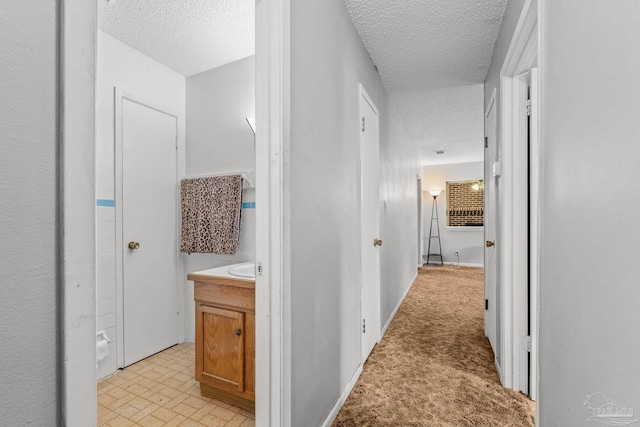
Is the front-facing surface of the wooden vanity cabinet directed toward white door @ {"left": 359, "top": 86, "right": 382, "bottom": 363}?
no

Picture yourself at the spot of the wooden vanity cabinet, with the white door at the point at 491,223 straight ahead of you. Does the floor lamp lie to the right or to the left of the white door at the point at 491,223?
left

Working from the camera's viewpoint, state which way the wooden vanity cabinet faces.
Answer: facing the viewer and to the left of the viewer

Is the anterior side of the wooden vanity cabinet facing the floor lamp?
no

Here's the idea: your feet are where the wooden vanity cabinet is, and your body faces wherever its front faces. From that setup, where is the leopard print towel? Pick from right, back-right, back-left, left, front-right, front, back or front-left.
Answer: back-right

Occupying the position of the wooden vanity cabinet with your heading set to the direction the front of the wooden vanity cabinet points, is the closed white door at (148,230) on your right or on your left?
on your right

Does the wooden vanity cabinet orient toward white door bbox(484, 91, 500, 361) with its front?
no
